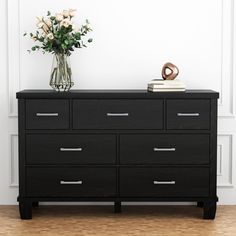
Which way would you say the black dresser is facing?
toward the camera
